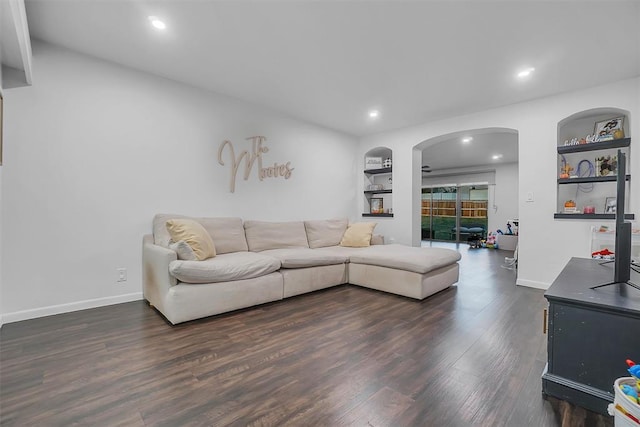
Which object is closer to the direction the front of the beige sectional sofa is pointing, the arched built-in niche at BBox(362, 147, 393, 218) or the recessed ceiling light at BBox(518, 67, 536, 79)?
the recessed ceiling light

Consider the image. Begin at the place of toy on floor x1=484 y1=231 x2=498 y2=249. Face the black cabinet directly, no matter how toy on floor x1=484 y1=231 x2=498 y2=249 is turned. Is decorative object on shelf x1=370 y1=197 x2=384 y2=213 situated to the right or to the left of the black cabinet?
right

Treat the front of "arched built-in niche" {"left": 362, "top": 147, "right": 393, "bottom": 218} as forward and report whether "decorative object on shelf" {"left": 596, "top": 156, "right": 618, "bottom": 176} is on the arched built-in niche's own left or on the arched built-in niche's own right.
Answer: on the arched built-in niche's own left

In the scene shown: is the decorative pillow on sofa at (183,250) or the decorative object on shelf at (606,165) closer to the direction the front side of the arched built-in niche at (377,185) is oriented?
the decorative pillow on sofa

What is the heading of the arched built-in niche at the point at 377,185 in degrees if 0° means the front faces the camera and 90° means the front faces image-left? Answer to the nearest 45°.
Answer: approximately 45°

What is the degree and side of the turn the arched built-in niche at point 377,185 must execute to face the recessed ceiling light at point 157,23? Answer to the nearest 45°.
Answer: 0° — it already faces it

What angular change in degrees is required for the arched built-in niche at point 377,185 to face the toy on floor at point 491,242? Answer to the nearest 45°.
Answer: approximately 180°

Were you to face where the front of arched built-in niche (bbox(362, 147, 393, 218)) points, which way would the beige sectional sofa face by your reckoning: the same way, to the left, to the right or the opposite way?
to the left

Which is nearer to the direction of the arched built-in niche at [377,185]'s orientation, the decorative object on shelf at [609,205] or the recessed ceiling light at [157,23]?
the recessed ceiling light

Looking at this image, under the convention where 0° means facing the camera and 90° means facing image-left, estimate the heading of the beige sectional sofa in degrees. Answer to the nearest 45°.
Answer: approximately 315°
